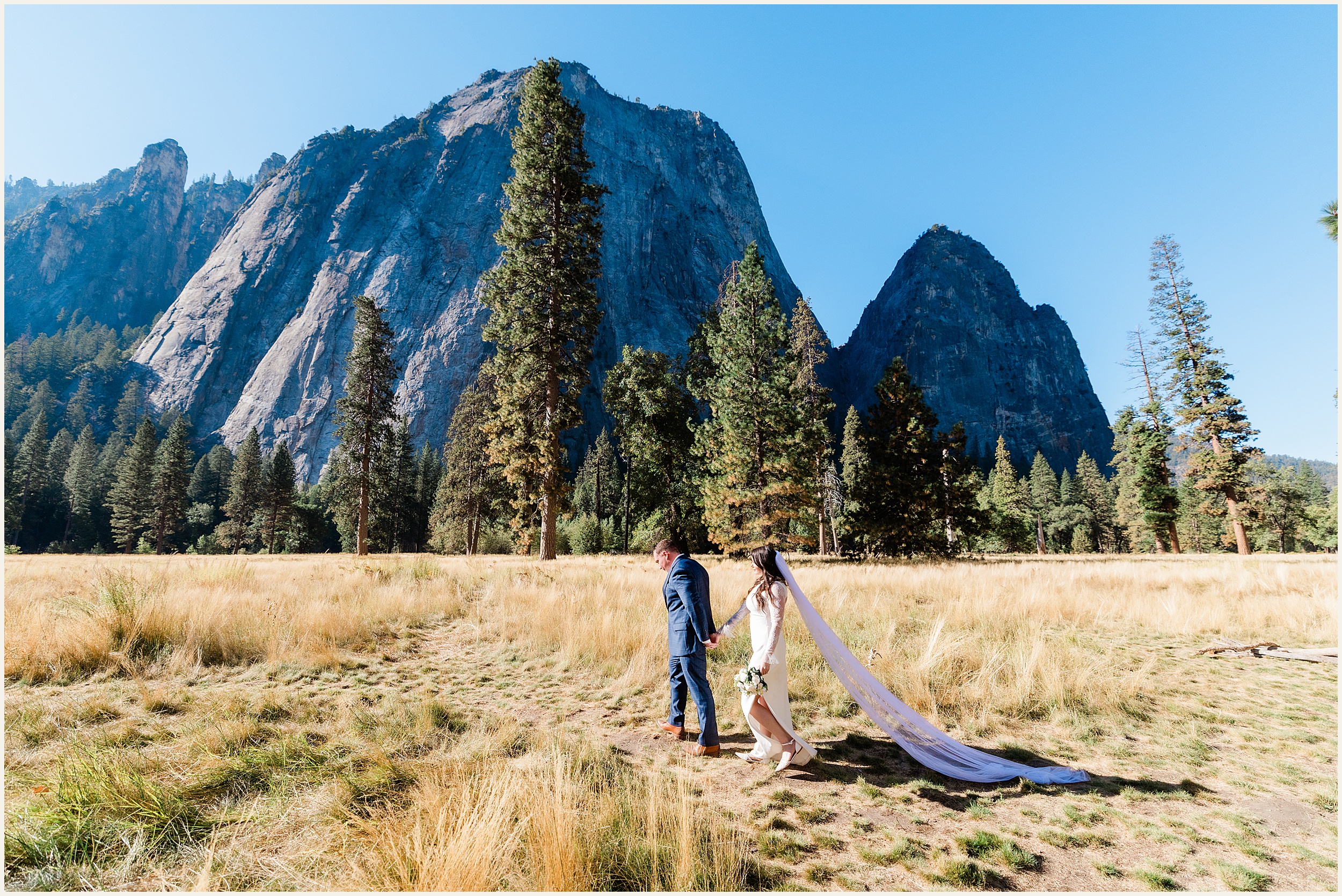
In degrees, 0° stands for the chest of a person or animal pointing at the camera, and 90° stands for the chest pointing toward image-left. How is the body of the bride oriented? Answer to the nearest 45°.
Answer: approximately 90°

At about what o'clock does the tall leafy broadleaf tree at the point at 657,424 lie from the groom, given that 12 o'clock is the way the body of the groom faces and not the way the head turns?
The tall leafy broadleaf tree is roughly at 3 o'clock from the groom.

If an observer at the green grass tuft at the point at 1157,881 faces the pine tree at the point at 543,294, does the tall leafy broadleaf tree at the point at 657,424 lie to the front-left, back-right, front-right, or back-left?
front-right

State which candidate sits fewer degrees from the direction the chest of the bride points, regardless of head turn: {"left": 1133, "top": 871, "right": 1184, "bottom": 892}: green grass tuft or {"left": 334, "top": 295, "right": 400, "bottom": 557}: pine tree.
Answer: the pine tree

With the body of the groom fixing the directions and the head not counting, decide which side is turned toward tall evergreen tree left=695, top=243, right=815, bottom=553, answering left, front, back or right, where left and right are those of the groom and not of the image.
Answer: right

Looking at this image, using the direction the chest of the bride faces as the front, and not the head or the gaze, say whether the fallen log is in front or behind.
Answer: behind

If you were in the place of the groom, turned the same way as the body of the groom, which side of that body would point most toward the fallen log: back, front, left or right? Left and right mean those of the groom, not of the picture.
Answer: back

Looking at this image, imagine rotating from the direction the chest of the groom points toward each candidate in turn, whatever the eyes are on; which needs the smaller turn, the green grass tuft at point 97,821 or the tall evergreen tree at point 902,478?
the green grass tuft

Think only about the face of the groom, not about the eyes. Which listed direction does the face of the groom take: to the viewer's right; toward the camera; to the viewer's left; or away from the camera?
to the viewer's left

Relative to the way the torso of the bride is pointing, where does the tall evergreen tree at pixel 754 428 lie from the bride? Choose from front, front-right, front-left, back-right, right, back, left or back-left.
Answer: right

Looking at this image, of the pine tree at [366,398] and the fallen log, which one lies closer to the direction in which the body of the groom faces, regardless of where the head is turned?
the pine tree

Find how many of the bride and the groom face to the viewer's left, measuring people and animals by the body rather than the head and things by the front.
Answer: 2

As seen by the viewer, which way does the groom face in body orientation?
to the viewer's left

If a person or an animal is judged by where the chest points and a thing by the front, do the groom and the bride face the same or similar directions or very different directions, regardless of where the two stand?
same or similar directions

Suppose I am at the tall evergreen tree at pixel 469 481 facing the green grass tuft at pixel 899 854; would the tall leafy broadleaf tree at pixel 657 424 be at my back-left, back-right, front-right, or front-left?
front-left
